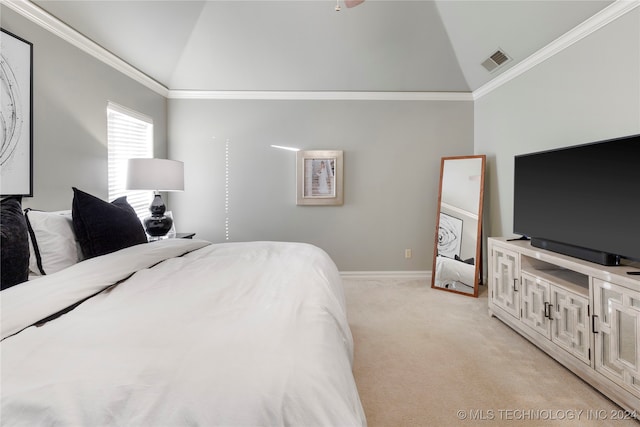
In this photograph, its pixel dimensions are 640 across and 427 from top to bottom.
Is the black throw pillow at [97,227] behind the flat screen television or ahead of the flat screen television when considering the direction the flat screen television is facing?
ahead

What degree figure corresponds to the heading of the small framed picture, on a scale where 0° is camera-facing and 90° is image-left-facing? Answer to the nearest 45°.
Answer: approximately 0°

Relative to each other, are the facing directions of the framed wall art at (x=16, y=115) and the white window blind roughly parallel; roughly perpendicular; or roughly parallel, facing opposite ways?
roughly parallel

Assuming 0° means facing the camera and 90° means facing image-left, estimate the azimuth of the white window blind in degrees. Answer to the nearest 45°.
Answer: approximately 315°

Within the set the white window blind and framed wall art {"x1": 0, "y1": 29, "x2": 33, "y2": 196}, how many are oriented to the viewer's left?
0

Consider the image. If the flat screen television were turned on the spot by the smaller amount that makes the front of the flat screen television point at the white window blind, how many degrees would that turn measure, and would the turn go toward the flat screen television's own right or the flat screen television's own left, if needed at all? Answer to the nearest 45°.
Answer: approximately 45° to the flat screen television's own right

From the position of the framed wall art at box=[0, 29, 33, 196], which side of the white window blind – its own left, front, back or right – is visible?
right

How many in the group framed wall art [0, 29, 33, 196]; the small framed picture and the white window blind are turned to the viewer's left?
0

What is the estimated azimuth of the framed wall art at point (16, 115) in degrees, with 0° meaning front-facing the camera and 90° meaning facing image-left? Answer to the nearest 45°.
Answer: approximately 315°

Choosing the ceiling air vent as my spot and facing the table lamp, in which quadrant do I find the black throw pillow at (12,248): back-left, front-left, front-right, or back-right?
front-left

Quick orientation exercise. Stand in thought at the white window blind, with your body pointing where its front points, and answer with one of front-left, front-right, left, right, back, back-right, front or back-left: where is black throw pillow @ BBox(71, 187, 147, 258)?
front-right

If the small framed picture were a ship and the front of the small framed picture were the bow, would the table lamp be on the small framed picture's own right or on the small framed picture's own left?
on the small framed picture's own right

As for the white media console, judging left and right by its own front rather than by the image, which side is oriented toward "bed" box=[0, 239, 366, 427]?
front

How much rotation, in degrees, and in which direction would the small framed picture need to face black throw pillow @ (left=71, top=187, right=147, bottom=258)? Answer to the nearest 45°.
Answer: approximately 45° to its right
